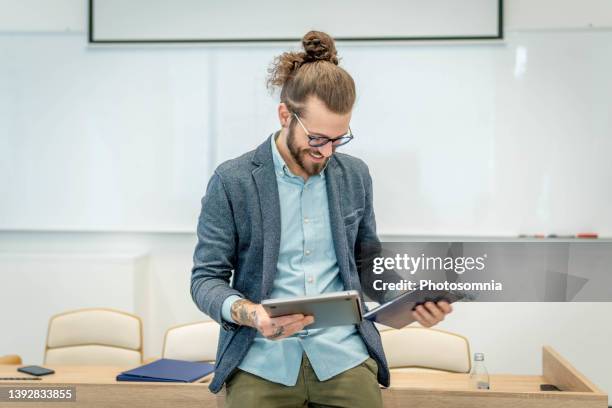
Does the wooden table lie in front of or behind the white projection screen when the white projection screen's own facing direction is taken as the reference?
in front

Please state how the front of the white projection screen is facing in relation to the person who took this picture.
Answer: facing the viewer

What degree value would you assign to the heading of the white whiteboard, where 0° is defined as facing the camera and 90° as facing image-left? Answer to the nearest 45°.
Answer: approximately 0°

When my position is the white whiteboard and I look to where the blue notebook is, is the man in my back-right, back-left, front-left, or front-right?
front-left

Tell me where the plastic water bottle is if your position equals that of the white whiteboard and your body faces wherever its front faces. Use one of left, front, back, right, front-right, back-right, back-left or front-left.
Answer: front

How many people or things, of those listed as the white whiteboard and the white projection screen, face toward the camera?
2

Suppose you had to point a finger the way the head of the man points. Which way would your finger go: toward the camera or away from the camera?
toward the camera

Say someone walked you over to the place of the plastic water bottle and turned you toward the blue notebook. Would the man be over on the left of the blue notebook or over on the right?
left

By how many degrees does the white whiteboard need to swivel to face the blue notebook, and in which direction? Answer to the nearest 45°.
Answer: approximately 45° to its right

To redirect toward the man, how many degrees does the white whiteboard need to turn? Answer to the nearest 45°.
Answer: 0° — it already faces them

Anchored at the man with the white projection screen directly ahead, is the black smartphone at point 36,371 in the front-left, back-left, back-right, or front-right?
front-left
